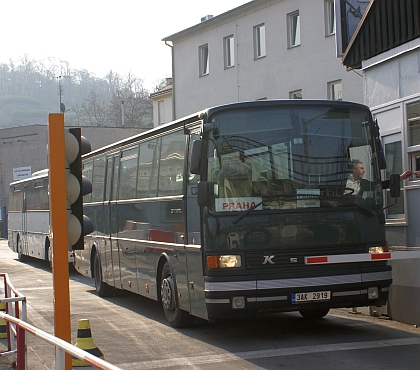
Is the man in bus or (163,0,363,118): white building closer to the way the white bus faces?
the man in bus

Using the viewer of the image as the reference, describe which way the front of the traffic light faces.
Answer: facing away from the viewer and to the right of the viewer

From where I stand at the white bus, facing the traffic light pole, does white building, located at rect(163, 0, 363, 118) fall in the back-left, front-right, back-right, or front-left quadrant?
back-left

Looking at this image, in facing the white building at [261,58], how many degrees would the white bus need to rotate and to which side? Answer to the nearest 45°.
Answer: approximately 90° to its left

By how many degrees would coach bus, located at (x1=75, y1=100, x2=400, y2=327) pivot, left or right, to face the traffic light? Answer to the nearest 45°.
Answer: approximately 90° to its right

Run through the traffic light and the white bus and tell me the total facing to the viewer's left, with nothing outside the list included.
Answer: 0

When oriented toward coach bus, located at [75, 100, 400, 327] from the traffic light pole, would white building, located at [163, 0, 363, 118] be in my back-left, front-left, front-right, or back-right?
front-left

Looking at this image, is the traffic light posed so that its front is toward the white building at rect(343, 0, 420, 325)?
yes

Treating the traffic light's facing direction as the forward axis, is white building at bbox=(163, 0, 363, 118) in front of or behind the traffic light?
in front

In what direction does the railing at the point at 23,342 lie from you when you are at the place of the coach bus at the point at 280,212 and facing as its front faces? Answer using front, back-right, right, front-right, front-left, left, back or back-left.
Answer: right

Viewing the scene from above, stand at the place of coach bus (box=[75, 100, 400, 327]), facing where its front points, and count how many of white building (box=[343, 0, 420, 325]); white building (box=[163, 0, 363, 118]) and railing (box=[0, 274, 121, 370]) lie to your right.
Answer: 1

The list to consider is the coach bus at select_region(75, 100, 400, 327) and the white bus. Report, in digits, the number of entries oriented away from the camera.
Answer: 0

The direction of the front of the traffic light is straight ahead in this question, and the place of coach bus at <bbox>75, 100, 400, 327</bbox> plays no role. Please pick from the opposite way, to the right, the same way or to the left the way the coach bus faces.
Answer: to the right

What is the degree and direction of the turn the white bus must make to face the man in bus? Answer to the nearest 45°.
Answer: approximately 45° to its right

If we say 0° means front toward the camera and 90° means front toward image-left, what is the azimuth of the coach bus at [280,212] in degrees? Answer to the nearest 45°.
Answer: approximately 315°

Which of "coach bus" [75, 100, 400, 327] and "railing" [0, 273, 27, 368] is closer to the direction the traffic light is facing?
the coach bus

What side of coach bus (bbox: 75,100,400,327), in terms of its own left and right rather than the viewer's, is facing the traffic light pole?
right
